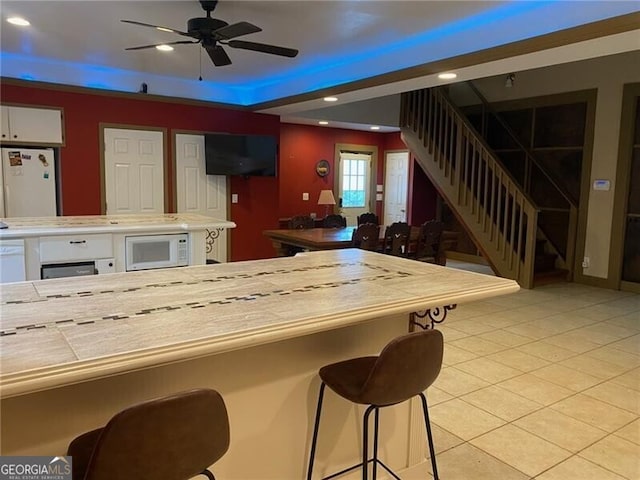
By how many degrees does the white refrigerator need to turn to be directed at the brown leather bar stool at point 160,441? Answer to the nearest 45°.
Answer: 0° — it already faces it

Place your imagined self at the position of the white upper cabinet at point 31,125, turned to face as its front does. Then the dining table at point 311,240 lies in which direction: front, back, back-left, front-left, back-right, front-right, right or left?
front-left

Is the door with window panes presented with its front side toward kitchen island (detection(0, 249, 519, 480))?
yes

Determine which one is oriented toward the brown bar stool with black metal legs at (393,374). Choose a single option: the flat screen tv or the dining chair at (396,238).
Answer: the flat screen tv

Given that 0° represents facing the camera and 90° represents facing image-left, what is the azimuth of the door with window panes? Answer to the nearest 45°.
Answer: approximately 0°

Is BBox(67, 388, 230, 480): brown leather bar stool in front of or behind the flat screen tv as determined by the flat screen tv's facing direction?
in front

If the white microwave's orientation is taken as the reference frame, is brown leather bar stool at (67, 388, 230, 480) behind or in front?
in front

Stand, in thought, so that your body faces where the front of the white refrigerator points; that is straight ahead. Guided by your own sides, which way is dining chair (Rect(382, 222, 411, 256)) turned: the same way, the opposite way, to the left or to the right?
the opposite way

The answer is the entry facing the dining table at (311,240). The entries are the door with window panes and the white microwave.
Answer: the door with window panes
